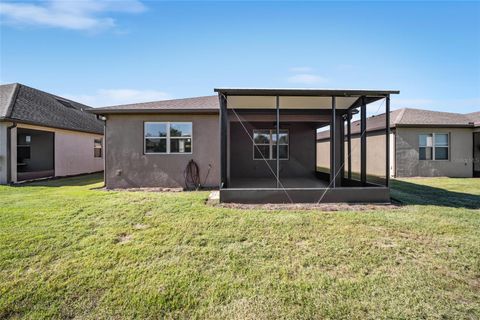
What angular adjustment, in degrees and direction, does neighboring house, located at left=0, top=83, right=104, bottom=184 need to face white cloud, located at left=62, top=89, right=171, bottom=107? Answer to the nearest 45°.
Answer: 0° — it already faces it

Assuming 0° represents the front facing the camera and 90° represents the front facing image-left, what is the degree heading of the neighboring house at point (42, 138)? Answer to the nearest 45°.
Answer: approximately 225°

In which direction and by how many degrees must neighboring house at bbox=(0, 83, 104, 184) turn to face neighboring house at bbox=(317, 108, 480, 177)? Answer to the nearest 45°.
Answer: approximately 90° to its right
